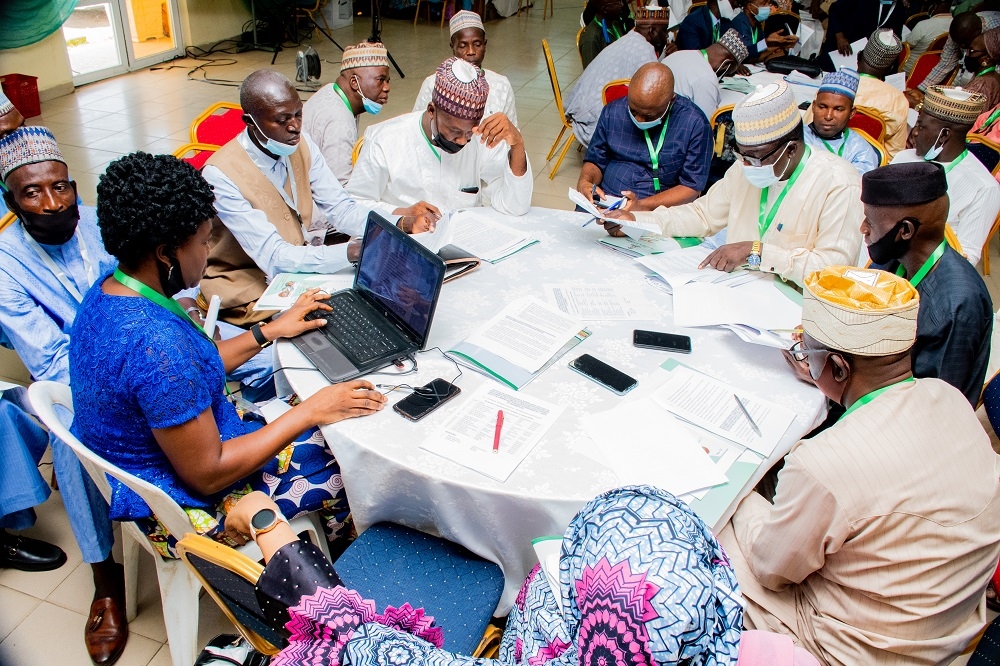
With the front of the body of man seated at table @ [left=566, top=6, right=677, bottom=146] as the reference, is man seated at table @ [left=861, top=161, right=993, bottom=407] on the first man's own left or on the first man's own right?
on the first man's own right

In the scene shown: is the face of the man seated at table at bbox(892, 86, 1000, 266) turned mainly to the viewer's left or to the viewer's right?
to the viewer's left

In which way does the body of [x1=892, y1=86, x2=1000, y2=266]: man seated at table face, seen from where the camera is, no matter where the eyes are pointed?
to the viewer's left

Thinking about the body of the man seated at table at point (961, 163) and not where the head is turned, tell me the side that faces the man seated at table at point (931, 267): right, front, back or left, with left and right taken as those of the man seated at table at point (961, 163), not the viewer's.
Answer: left

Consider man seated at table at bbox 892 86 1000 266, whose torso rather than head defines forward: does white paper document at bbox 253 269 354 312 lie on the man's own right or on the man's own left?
on the man's own left

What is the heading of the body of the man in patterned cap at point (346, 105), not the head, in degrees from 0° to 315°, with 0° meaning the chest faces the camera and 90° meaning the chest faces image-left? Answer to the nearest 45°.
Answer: approximately 270°

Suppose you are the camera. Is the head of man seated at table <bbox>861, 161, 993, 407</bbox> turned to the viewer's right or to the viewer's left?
to the viewer's left

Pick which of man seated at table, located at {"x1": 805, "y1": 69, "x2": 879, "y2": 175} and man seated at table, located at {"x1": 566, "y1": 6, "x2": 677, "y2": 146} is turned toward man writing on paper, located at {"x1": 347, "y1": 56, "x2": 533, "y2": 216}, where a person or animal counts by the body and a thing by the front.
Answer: man seated at table, located at {"x1": 805, "y1": 69, "x2": 879, "y2": 175}

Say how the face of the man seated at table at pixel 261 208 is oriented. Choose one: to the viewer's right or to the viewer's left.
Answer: to the viewer's right

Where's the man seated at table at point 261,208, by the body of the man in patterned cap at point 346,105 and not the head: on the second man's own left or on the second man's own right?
on the second man's own right

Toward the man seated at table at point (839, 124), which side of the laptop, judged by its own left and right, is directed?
back

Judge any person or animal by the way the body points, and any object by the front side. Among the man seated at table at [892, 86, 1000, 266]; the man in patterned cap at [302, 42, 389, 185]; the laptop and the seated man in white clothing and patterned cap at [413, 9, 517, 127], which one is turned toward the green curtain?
the man seated at table at [892, 86, 1000, 266]

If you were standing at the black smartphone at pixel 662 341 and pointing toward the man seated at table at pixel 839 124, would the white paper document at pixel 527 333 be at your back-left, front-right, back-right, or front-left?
back-left

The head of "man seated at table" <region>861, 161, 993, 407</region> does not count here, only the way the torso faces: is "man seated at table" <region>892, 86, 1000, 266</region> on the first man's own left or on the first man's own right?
on the first man's own right
